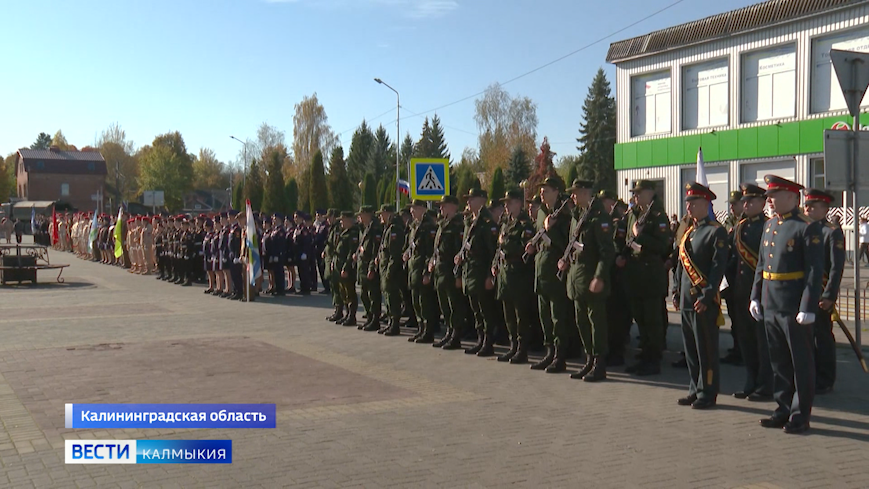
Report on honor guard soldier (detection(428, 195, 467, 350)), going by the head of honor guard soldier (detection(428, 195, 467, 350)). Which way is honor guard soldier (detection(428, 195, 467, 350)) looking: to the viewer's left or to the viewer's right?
to the viewer's left

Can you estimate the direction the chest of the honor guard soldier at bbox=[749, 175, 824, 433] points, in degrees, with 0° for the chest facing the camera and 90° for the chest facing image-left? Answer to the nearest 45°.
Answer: approximately 45°

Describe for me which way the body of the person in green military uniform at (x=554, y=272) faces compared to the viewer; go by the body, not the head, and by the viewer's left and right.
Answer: facing the viewer and to the left of the viewer

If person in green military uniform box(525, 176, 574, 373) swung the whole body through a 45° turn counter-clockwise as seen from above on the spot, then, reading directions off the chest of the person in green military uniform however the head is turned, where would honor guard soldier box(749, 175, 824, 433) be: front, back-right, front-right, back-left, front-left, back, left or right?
front-left

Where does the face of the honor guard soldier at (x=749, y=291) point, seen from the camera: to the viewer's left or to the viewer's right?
to the viewer's left

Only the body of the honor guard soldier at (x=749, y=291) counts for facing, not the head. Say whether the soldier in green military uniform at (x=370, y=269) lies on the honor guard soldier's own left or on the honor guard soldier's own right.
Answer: on the honor guard soldier's own right

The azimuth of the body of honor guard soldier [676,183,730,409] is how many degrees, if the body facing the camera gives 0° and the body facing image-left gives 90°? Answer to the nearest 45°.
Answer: approximately 45°

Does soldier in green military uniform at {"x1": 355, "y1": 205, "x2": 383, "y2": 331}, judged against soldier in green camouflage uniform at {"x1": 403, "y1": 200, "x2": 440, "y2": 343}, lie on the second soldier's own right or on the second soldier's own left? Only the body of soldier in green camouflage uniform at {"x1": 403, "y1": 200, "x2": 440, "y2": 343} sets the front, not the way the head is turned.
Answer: on the second soldier's own right

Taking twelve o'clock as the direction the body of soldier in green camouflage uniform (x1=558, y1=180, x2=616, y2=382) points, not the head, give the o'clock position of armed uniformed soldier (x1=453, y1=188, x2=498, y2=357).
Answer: The armed uniformed soldier is roughly at 3 o'clock from the soldier in green camouflage uniform.

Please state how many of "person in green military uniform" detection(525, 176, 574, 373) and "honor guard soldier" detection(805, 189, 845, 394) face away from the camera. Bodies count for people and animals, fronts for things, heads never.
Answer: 0

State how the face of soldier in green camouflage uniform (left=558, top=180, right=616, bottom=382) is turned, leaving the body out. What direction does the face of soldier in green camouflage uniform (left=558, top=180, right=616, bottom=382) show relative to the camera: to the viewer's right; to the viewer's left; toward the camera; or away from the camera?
to the viewer's left

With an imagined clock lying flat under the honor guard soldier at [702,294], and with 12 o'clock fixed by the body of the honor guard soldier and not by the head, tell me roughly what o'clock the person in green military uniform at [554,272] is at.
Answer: The person in green military uniform is roughly at 3 o'clock from the honor guard soldier.

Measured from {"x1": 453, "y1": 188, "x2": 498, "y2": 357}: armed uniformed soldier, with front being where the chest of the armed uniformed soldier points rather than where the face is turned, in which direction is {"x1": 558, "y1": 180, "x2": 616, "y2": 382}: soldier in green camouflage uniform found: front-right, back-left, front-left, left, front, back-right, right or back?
left

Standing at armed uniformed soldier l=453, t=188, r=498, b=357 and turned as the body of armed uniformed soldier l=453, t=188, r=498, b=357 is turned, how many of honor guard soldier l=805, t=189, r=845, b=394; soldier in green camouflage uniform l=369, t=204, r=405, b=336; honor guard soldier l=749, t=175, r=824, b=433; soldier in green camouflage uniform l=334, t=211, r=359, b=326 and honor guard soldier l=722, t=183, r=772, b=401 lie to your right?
2

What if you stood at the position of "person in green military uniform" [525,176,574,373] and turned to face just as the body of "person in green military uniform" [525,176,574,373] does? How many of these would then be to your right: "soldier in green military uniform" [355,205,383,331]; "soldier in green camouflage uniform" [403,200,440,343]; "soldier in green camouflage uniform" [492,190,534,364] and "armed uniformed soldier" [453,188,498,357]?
4
